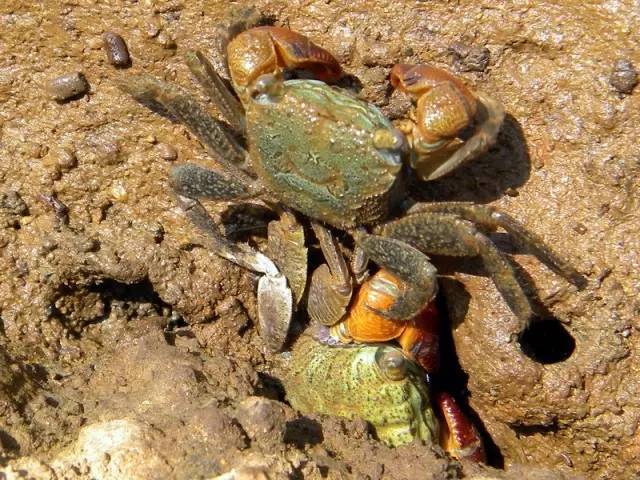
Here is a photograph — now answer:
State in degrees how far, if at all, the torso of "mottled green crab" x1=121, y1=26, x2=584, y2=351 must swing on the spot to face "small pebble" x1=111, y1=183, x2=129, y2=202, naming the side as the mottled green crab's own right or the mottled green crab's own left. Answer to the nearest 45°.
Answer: approximately 90° to the mottled green crab's own left

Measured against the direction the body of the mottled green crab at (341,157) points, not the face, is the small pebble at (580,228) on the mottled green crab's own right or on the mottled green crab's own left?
on the mottled green crab's own right

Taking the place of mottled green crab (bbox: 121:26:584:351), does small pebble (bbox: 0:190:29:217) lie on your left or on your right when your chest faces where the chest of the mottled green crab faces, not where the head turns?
on your left

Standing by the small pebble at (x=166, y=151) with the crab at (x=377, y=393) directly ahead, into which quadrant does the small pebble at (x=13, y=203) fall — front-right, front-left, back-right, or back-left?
back-right

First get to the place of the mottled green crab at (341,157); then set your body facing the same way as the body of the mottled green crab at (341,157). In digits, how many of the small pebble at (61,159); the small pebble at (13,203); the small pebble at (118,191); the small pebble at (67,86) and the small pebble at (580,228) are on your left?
4

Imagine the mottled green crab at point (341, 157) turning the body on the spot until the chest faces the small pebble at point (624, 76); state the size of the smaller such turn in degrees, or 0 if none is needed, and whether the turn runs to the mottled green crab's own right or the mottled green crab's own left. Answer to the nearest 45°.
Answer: approximately 45° to the mottled green crab's own right

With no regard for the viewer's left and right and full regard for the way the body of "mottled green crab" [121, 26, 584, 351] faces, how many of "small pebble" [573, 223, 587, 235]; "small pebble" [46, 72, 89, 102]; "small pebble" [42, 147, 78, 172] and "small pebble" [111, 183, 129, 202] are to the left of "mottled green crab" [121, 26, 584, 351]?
3

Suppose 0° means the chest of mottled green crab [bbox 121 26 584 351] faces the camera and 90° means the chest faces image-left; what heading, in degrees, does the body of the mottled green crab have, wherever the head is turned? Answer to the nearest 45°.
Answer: approximately 180°

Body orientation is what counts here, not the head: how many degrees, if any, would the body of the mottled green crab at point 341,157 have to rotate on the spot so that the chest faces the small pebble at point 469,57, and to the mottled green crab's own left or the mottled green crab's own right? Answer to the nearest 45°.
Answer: approximately 45° to the mottled green crab's own right

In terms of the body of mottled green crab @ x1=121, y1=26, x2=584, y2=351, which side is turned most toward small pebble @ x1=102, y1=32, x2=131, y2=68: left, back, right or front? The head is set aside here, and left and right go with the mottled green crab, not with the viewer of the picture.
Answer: left

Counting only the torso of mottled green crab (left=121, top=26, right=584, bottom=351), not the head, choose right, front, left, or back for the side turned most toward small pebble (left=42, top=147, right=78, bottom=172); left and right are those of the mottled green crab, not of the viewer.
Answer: left
